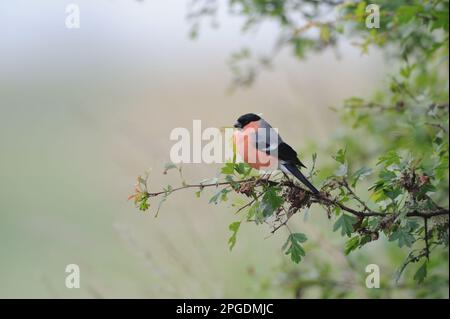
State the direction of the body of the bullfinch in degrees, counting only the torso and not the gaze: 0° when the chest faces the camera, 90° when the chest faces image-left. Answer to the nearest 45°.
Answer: approximately 90°
